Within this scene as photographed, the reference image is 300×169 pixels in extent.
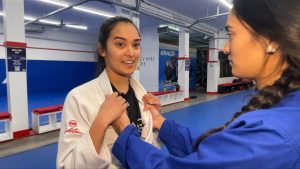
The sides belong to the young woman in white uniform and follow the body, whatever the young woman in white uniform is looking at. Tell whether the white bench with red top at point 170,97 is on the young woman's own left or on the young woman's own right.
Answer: on the young woman's own left

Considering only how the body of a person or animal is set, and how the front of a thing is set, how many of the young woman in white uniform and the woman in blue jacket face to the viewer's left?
1

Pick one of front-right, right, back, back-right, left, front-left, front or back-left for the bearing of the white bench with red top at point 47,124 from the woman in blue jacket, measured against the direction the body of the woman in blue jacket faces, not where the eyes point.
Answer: front-right

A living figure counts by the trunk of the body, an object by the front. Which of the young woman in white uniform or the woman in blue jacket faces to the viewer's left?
the woman in blue jacket

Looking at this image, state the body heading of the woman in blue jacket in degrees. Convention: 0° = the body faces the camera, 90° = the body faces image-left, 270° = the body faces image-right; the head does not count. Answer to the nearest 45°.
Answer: approximately 90°

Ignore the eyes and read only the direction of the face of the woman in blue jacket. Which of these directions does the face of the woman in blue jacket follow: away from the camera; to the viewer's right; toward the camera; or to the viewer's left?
to the viewer's left

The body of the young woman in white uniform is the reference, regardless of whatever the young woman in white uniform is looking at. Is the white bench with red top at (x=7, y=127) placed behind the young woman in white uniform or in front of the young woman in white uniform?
behind

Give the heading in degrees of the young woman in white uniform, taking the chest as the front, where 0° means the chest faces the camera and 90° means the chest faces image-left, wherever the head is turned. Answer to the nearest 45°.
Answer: approximately 315°

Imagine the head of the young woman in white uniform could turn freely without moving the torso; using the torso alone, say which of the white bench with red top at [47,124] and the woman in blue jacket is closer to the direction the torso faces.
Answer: the woman in blue jacket

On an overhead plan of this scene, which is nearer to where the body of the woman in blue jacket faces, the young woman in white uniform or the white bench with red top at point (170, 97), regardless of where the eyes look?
the young woman in white uniform

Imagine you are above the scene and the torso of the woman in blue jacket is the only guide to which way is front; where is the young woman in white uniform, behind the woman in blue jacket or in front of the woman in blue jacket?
in front

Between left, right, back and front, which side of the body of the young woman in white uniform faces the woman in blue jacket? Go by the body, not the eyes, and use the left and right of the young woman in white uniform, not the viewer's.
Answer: front
